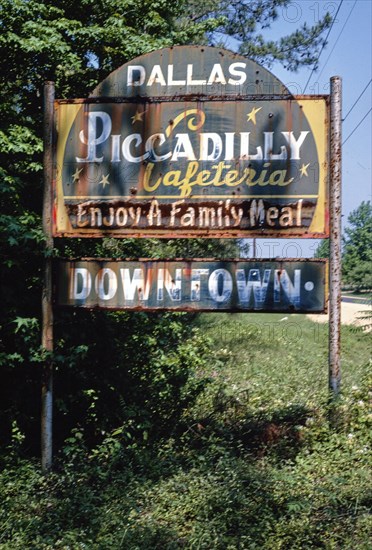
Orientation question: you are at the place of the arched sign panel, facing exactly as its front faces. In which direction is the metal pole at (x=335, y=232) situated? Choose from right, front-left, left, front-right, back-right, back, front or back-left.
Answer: left

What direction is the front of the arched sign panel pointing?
toward the camera
